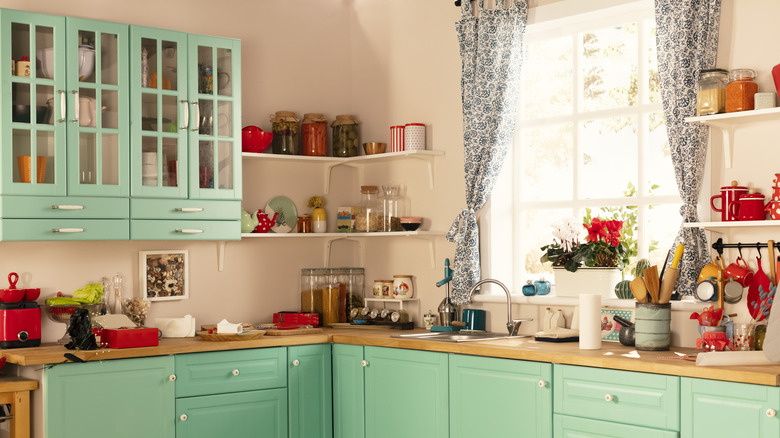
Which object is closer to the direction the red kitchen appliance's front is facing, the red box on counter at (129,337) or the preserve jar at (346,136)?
the red box on counter

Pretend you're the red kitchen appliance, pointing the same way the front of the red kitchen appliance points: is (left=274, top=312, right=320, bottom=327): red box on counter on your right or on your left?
on your left

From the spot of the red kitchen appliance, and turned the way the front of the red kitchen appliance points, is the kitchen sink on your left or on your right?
on your left

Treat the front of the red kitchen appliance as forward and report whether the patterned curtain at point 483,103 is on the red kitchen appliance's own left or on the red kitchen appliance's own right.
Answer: on the red kitchen appliance's own left

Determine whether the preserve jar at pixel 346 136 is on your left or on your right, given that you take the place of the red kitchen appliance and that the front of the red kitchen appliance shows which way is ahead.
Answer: on your left

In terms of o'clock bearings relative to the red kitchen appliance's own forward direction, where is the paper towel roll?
The paper towel roll is roughly at 10 o'clock from the red kitchen appliance.

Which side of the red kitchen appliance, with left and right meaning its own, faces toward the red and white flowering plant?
left

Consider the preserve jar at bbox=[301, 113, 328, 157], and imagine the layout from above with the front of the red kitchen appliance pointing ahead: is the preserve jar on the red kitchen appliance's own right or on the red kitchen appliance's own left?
on the red kitchen appliance's own left

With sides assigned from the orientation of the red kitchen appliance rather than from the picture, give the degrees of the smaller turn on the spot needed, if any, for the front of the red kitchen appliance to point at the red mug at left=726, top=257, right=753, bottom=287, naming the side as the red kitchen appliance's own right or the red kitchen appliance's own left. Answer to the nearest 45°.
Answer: approximately 45° to the red kitchen appliance's own left

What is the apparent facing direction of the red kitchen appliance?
toward the camera

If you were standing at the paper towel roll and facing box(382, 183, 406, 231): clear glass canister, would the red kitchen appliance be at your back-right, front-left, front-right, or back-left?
front-left

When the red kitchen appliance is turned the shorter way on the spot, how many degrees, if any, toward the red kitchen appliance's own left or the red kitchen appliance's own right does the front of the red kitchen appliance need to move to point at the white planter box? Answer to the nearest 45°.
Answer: approximately 90° to the red kitchen appliance's own left

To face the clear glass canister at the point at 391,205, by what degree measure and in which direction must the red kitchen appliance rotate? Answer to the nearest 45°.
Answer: approximately 90° to its left

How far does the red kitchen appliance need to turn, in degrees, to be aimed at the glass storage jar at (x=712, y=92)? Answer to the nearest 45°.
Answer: approximately 45° to its left

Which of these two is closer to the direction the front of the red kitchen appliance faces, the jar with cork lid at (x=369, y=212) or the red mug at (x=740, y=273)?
the red mug
